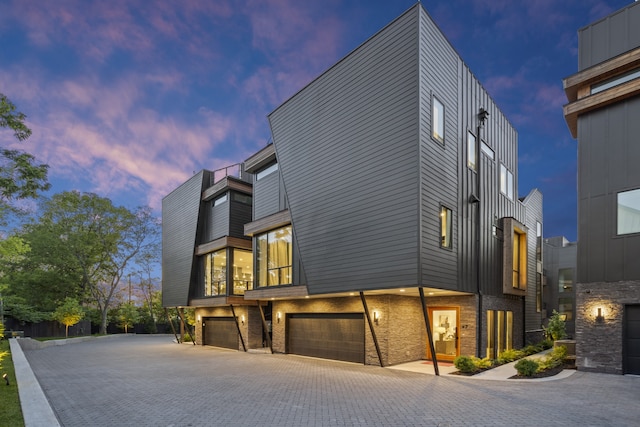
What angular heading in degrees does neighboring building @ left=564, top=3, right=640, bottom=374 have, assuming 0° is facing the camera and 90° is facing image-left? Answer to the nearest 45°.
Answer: approximately 45°

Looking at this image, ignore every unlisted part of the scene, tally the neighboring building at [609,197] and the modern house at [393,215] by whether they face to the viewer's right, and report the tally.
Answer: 0

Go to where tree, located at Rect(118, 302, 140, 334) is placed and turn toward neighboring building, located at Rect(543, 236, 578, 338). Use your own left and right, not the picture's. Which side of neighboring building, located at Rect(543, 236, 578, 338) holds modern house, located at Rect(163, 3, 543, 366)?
right

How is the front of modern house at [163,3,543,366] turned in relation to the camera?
facing the viewer and to the left of the viewer

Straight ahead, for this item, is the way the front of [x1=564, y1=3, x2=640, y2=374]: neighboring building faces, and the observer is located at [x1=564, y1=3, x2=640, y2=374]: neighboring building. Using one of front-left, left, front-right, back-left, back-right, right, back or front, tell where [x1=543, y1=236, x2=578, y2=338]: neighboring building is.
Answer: back-right

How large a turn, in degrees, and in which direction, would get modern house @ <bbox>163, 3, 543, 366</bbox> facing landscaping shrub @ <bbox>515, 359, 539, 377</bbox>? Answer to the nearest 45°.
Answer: approximately 90° to its left

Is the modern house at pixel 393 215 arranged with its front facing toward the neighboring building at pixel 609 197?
no
